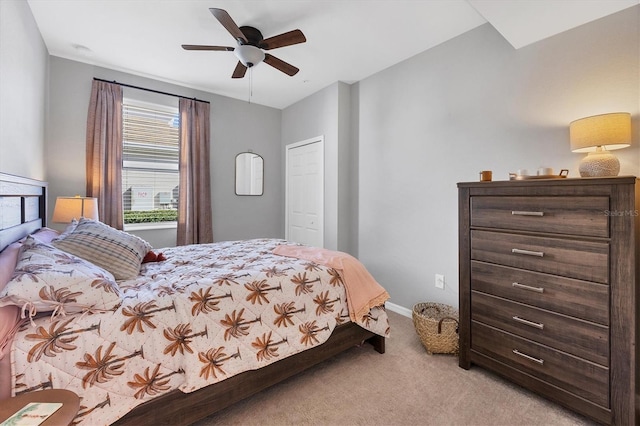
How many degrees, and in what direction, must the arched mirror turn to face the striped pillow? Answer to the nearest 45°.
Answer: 0° — it already faces it

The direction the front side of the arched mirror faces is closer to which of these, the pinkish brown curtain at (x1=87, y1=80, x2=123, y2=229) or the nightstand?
the nightstand

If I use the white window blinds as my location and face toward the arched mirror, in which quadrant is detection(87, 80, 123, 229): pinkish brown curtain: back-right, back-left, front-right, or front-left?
back-right

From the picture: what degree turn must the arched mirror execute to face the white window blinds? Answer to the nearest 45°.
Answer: approximately 90° to its right

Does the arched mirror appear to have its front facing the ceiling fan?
yes

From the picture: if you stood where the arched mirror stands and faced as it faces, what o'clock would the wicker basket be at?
The wicker basket is roughly at 11 o'clock from the arched mirror.

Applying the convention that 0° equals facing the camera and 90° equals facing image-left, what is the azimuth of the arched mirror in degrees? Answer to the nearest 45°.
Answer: approximately 0°

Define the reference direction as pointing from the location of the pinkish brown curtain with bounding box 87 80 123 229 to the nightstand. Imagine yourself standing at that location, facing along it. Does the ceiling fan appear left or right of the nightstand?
left

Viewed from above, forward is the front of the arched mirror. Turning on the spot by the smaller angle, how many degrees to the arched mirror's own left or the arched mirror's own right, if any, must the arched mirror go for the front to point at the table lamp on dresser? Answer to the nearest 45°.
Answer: approximately 45° to the arched mirror's own left
